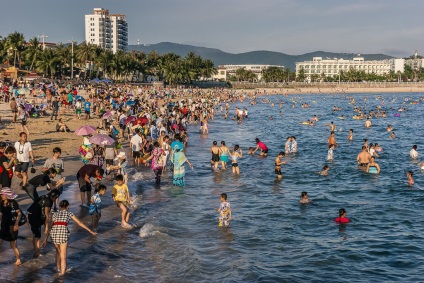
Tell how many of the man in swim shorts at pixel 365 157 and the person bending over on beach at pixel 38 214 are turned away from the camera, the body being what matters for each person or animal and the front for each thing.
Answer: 1

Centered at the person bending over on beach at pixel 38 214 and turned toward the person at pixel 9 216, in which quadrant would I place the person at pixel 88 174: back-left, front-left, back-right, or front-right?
back-right
